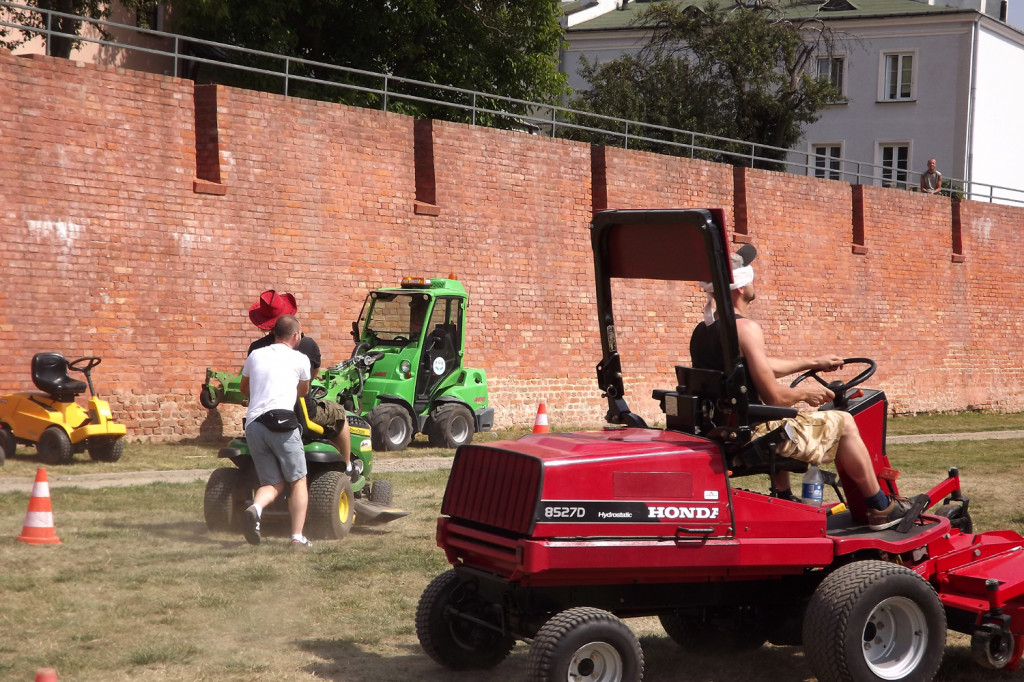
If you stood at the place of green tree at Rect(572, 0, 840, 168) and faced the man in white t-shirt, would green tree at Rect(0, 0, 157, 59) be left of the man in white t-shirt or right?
right

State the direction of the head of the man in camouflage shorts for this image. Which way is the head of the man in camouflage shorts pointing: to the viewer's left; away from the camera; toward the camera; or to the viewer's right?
to the viewer's right

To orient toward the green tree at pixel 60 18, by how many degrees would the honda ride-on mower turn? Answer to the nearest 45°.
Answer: approximately 90° to its left

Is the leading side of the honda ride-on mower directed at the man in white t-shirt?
no

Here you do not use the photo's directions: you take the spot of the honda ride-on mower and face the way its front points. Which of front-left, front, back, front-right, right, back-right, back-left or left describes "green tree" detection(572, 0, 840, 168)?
front-left

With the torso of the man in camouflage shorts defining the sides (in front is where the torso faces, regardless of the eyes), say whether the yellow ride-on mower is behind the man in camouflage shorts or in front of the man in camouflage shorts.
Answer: behind

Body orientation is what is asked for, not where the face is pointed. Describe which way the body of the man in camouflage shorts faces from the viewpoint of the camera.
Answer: to the viewer's right

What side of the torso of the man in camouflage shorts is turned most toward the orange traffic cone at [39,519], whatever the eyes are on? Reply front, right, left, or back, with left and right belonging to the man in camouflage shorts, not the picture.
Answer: back

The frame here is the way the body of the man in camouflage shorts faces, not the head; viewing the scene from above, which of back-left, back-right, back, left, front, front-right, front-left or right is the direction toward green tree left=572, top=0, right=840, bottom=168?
left

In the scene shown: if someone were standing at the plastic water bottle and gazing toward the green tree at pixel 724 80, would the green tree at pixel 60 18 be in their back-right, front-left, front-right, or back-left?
front-left
